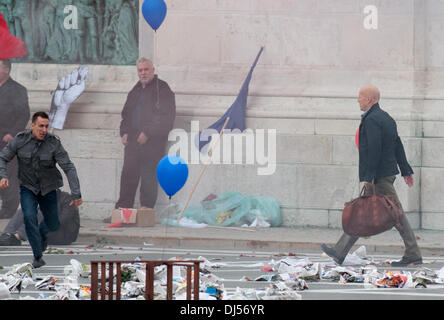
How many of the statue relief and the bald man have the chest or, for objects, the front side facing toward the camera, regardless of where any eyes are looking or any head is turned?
1

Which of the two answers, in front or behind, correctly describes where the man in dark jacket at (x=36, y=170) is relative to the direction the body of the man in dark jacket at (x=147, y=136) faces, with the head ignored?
in front

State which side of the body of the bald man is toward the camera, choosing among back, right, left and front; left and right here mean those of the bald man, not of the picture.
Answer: left

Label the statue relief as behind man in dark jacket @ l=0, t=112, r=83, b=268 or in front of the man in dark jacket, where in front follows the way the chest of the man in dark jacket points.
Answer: behind

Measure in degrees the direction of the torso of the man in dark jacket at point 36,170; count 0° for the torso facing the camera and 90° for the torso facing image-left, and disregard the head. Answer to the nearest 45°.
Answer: approximately 0°

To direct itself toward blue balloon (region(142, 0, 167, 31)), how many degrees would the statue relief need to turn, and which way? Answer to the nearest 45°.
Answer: approximately 45° to its left
